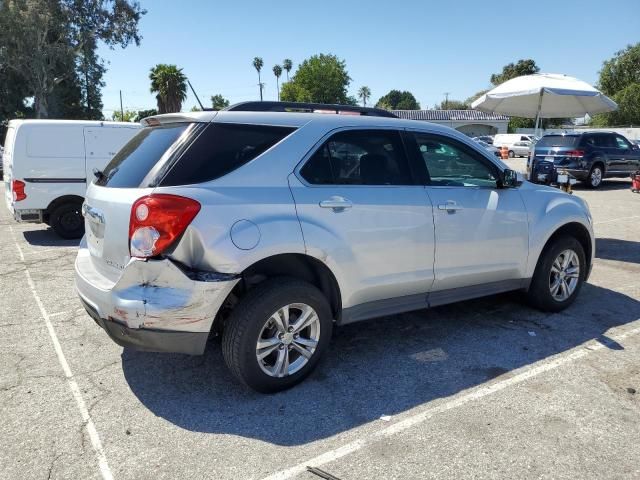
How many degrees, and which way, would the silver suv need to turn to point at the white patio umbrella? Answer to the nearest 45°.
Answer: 0° — it already faces it

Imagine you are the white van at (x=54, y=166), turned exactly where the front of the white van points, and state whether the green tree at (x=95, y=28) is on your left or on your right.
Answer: on your left

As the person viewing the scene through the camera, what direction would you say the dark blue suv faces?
facing away from the viewer and to the right of the viewer

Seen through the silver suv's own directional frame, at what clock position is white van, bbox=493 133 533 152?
The white van is roughly at 11 o'clock from the silver suv.

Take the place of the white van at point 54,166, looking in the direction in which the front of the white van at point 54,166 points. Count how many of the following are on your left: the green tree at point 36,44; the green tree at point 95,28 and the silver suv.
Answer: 2

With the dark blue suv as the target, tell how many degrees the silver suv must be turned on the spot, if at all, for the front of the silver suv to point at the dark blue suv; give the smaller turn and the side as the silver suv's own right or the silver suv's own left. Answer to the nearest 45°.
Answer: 0° — it already faces it

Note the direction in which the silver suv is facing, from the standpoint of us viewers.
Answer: facing away from the viewer and to the right of the viewer

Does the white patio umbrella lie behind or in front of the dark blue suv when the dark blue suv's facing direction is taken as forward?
behind

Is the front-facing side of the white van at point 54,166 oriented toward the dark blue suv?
yes

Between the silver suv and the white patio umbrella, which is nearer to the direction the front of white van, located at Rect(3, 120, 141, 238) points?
the white patio umbrella

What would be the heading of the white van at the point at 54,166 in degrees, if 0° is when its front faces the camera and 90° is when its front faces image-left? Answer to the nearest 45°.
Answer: approximately 270°
